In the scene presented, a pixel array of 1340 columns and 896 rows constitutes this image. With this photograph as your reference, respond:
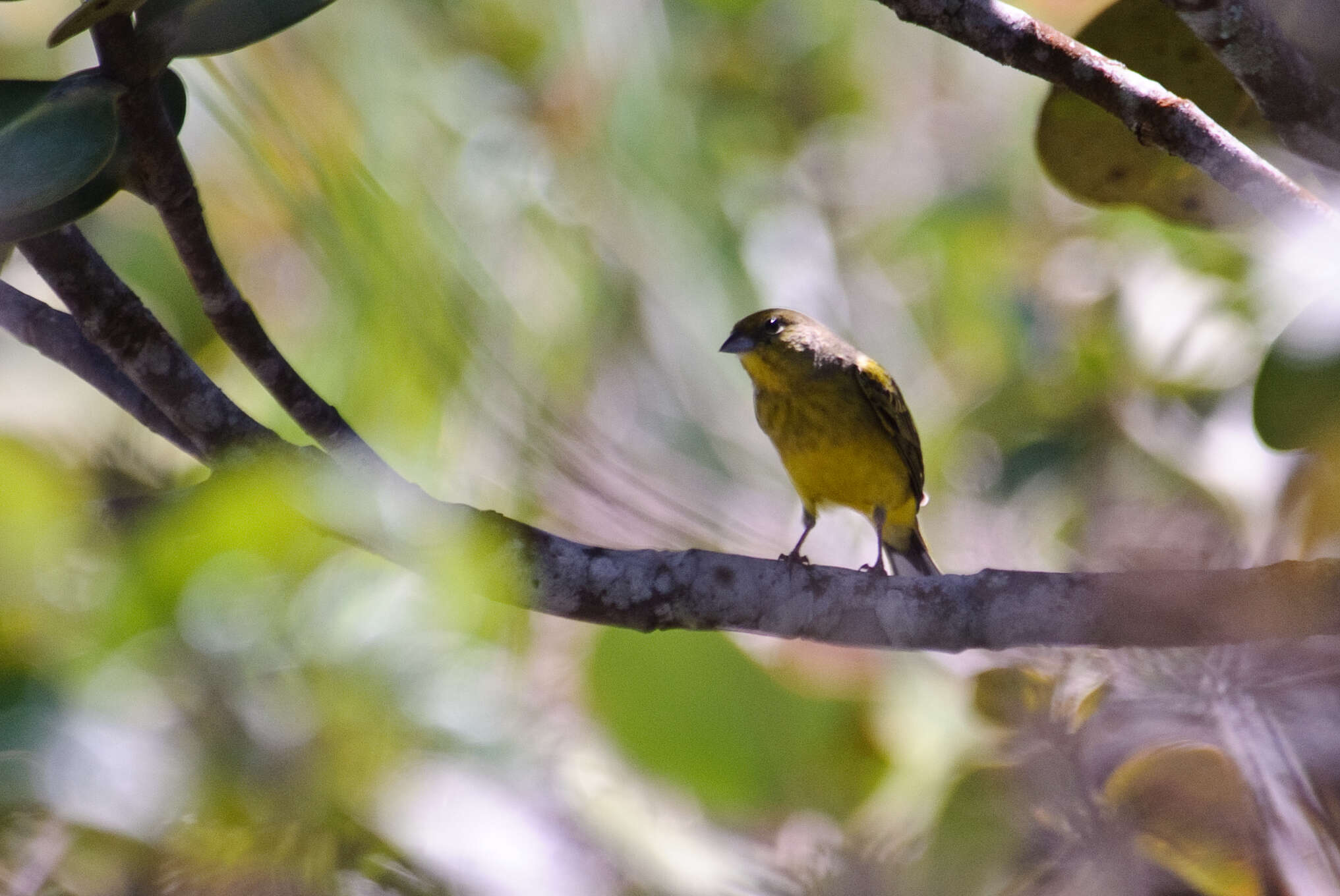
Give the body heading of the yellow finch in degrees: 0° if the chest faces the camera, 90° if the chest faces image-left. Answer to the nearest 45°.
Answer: approximately 45°

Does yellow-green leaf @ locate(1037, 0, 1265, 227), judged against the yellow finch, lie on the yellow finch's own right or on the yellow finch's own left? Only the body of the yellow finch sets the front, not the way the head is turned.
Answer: on the yellow finch's own left

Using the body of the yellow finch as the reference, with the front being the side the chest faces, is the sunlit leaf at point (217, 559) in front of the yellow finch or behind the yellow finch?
in front

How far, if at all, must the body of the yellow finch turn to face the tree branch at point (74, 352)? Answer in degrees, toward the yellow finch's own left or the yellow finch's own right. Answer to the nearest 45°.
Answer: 0° — it already faces it

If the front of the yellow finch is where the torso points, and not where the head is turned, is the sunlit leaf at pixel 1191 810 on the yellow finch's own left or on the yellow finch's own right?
on the yellow finch's own left

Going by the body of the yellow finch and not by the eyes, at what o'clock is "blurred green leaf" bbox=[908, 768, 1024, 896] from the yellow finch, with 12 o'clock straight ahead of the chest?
The blurred green leaf is roughly at 10 o'clock from the yellow finch.
